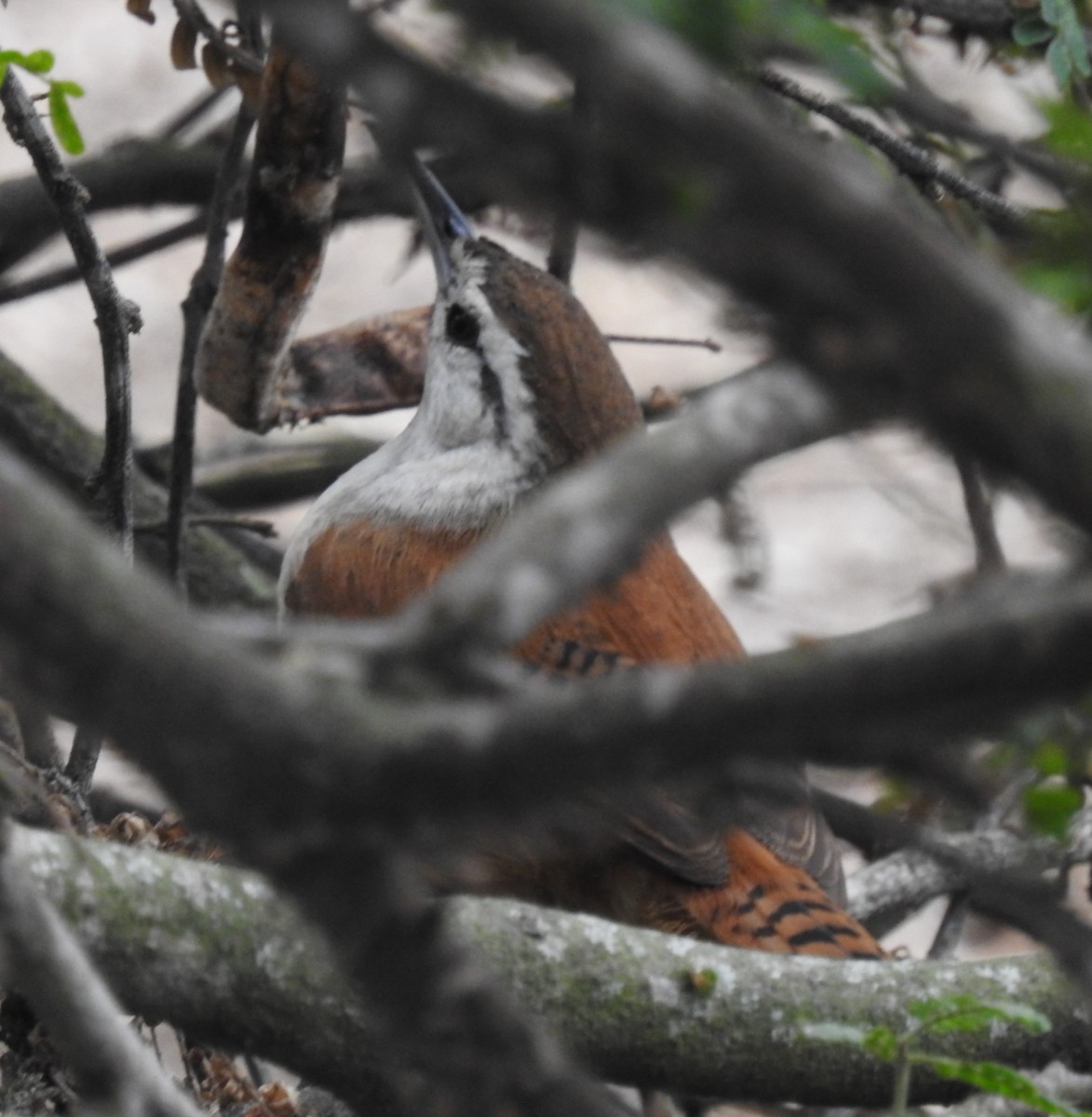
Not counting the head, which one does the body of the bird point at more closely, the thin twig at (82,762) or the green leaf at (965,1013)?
the thin twig

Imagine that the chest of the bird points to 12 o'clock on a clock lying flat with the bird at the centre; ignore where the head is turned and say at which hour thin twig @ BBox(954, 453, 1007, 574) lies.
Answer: The thin twig is roughly at 6 o'clock from the bird.

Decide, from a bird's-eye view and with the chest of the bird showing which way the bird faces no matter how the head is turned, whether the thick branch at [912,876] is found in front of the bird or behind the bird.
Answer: behind

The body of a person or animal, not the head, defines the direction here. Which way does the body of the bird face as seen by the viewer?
to the viewer's left

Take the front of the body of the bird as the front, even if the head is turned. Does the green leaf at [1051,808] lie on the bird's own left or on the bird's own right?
on the bird's own right

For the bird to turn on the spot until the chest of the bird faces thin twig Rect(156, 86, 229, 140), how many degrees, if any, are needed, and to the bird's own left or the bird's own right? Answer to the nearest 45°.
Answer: approximately 45° to the bird's own right
